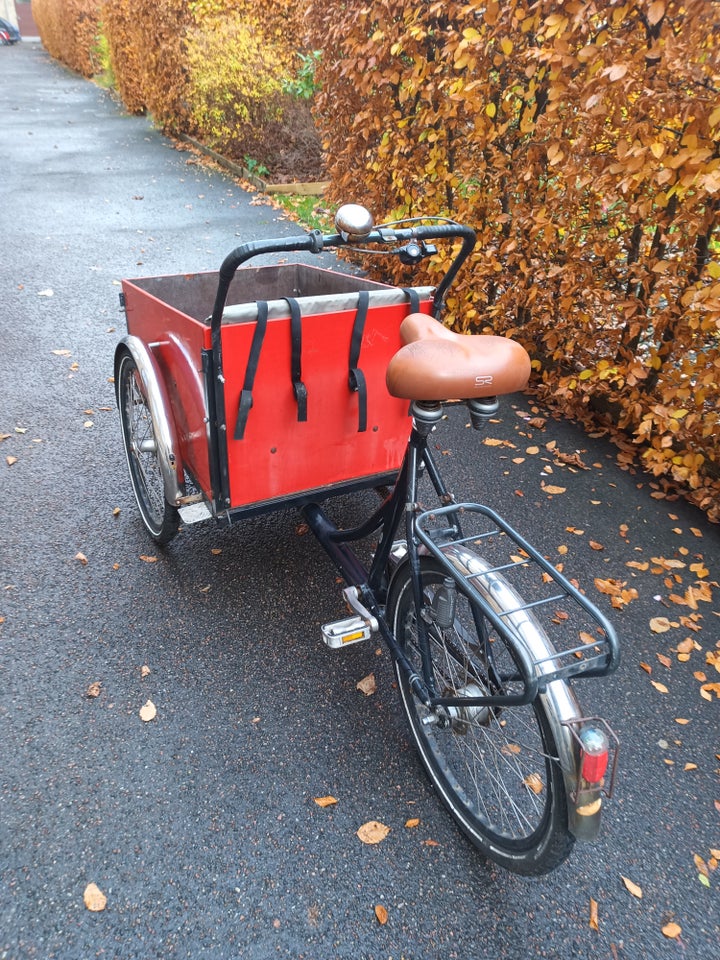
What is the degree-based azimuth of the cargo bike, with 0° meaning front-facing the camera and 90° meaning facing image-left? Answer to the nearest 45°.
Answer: approximately 135°

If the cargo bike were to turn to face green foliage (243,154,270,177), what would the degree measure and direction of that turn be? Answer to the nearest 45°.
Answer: approximately 45° to its right

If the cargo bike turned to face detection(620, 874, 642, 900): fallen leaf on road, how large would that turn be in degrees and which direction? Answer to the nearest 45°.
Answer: approximately 180°

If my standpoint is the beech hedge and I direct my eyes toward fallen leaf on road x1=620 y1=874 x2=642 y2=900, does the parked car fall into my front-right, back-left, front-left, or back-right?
back-right

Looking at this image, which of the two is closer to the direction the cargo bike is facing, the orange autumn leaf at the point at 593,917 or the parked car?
the parked car

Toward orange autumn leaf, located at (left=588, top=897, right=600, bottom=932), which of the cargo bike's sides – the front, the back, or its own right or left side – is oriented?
back

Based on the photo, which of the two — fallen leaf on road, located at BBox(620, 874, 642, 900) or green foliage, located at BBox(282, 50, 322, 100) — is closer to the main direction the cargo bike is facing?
the green foliage

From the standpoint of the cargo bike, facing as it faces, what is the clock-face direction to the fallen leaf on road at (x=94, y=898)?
The fallen leaf on road is roughly at 9 o'clock from the cargo bike.

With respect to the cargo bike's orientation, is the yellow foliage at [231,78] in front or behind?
in front

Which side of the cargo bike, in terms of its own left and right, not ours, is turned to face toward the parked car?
front

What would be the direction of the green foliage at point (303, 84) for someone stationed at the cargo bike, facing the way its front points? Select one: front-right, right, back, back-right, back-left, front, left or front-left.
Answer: front-right
